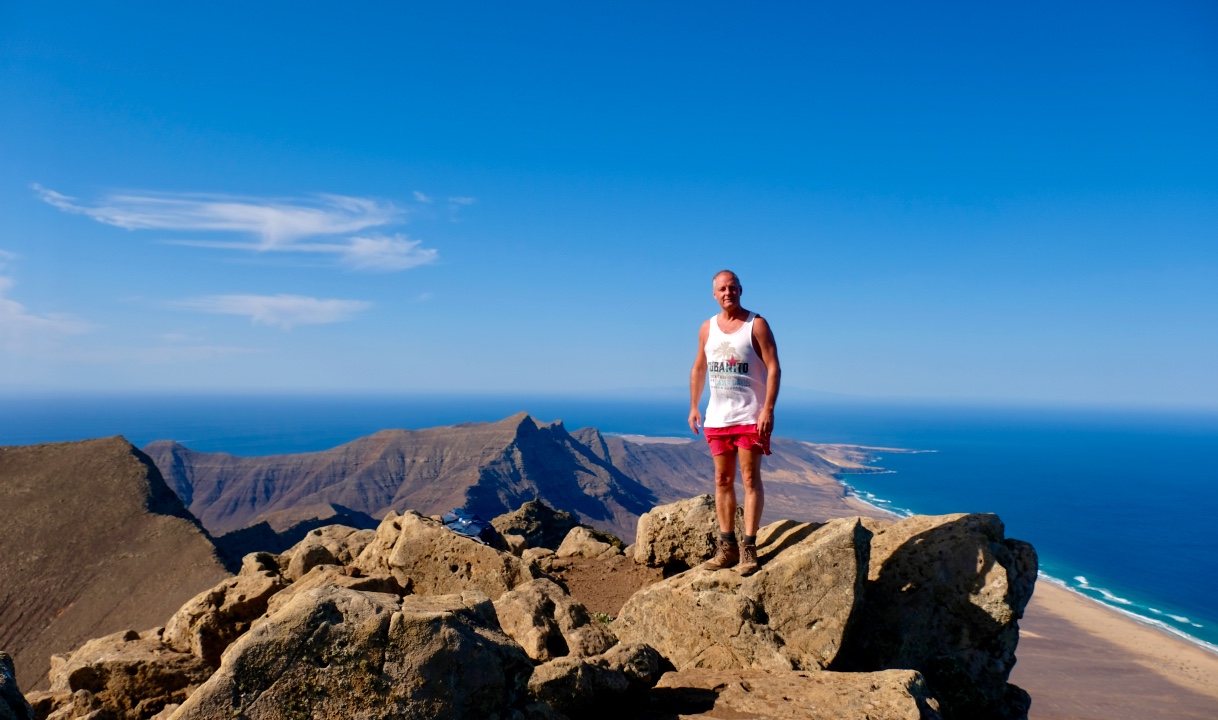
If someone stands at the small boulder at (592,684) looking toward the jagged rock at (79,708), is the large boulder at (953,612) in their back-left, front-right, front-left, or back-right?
back-right

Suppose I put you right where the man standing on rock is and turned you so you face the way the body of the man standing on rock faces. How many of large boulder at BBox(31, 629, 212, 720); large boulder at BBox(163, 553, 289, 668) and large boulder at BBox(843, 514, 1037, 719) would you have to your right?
2

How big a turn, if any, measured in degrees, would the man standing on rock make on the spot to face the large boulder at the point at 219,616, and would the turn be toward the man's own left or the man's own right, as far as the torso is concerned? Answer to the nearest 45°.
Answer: approximately 90° to the man's own right

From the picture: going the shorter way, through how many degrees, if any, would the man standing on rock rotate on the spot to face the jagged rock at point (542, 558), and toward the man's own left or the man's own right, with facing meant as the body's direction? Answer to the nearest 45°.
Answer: approximately 135° to the man's own right

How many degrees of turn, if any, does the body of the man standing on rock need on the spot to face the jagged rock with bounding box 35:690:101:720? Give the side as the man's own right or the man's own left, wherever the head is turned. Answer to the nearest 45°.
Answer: approximately 90° to the man's own right

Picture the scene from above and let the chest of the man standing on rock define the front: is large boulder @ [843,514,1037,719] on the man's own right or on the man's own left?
on the man's own left

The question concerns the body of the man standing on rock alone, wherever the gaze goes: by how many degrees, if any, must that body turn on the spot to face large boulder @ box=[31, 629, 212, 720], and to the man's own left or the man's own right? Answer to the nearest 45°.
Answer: approximately 90° to the man's own right

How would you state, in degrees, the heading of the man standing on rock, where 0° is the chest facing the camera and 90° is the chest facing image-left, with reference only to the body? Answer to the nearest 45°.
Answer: approximately 0°

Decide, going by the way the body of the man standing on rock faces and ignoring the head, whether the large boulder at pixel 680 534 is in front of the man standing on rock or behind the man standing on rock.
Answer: behind
